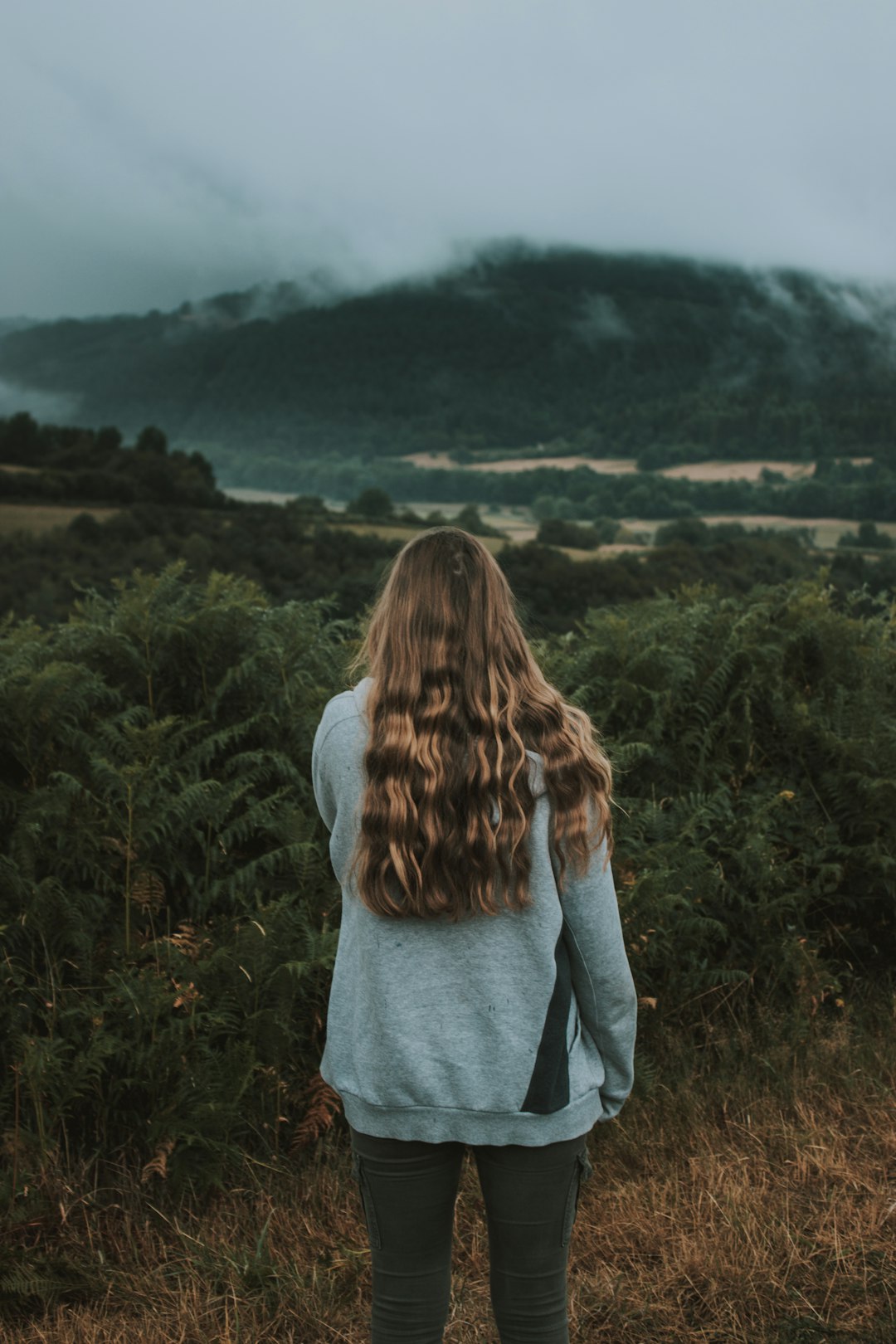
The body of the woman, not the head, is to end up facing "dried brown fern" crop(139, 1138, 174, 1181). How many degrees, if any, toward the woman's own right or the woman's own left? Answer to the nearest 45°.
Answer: approximately 45° to the woman's own left

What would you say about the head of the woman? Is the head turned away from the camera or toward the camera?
away from the camera

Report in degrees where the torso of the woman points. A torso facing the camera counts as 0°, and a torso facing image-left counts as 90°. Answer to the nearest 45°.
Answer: approximately 180°

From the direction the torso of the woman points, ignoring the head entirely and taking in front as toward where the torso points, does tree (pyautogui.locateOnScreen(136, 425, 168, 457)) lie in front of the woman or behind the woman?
in front
